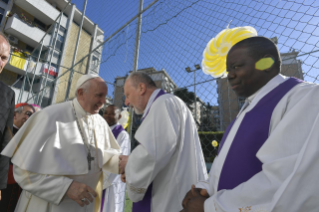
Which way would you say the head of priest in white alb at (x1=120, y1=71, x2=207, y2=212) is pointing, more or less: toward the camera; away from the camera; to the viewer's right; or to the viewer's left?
to the viewer's left

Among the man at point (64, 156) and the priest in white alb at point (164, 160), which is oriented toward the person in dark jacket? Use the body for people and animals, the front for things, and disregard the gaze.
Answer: the priest in white alb

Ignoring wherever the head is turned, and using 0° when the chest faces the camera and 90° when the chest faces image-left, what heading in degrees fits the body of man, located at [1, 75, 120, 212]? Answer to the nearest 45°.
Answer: approximately 315°

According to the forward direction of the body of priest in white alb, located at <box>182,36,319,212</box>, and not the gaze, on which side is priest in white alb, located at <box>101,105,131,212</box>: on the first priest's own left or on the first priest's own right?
on the first priest's own right

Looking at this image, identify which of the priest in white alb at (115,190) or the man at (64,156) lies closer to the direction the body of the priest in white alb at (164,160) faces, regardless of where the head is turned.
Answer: the man

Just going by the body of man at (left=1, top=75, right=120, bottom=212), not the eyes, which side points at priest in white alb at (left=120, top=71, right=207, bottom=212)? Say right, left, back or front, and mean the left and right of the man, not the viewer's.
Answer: front

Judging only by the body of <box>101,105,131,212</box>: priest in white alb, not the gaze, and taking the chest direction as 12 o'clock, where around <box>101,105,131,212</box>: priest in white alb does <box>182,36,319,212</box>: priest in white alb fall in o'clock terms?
<box>182,36,319,212</box>: priest in white alb is roughly at 10 o'clock from <box>101,105,131,212</box>: priest in white alb.

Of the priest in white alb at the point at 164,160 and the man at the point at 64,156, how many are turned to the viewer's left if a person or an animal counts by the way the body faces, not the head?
1

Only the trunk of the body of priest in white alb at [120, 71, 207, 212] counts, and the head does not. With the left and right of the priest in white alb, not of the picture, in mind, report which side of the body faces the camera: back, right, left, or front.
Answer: left

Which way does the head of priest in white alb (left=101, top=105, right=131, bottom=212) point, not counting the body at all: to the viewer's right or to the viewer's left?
to the viewer's left

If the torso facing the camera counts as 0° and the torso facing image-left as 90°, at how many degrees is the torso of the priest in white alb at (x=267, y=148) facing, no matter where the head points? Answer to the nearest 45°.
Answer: approximately 45°

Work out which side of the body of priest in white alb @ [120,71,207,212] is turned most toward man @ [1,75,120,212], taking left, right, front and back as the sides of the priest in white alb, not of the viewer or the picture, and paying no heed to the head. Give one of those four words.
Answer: front

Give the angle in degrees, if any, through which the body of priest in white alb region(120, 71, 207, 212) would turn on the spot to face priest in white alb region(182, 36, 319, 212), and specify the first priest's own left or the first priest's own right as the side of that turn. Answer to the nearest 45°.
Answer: approximately 135° to the first priest's own left
